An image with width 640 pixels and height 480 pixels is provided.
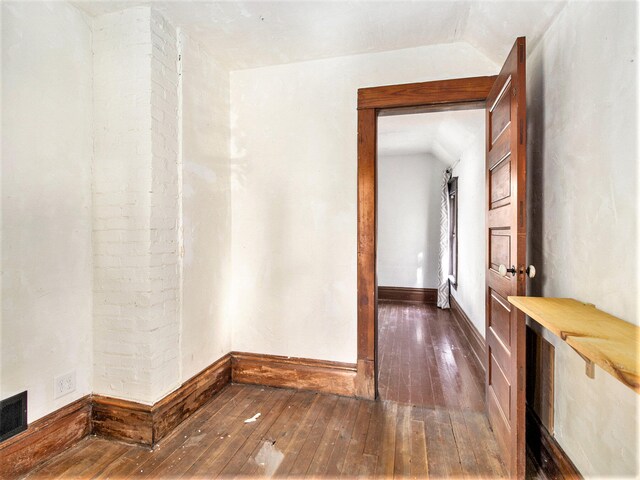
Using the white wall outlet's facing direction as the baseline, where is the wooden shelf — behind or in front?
in front

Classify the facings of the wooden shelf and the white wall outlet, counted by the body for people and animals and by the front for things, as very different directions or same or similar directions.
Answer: very different directions

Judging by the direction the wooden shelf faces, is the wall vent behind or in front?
in front

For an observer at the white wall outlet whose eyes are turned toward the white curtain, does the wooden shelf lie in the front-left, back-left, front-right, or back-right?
front-right

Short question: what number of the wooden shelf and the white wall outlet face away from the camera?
0

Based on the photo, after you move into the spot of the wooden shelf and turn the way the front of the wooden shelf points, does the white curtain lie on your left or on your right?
on your right

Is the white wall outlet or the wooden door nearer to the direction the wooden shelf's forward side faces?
the white wall outlet

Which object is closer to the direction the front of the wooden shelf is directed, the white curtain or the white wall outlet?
the white wall outlet

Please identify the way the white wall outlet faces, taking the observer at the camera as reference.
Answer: facing the viewer and to the right of the viewer

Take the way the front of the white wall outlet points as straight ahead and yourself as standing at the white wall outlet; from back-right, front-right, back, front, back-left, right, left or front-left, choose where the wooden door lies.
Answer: front

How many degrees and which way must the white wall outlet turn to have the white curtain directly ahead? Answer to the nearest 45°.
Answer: approximately 45° to its left

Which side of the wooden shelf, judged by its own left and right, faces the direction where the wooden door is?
right

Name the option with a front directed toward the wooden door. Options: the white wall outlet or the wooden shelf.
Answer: the white wall outlet
